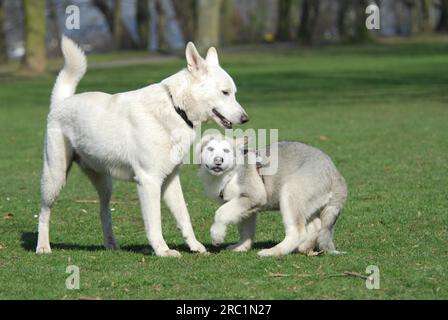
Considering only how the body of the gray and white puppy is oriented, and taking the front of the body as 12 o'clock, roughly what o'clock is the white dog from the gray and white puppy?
The white dog is roughly at 12 o'clock from the gray and white puppy.

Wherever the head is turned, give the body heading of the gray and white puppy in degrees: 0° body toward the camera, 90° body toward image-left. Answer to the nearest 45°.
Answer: approximately 90°
